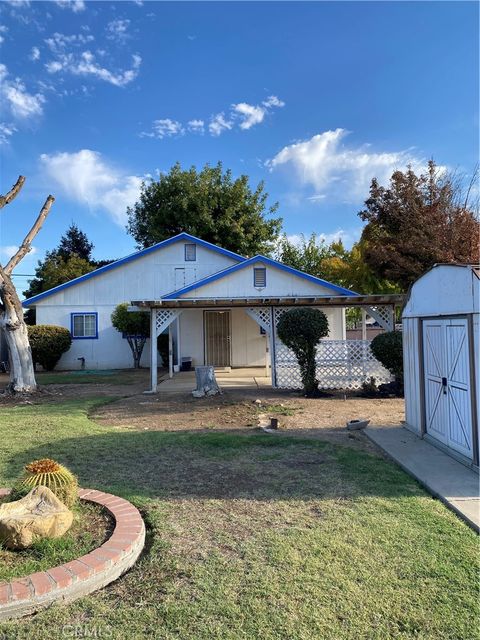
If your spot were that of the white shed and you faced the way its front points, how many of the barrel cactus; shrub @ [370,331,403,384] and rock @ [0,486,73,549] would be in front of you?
2

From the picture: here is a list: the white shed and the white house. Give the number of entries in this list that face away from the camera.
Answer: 0

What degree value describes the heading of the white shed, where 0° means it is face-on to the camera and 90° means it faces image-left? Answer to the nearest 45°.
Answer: approximately 45°

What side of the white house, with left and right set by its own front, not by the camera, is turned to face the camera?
front

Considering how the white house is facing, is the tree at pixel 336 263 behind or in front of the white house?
behind

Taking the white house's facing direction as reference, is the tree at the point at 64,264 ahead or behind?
behind

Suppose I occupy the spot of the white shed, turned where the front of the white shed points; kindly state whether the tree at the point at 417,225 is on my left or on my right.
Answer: on my right

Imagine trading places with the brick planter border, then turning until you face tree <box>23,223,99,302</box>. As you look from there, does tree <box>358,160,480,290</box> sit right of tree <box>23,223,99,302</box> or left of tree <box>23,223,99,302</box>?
right
